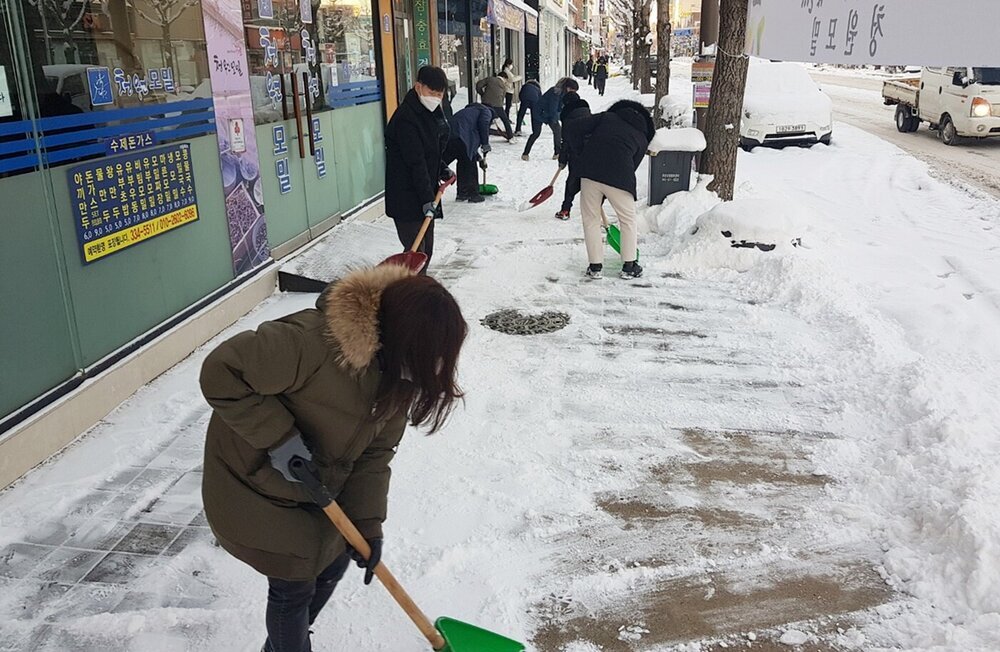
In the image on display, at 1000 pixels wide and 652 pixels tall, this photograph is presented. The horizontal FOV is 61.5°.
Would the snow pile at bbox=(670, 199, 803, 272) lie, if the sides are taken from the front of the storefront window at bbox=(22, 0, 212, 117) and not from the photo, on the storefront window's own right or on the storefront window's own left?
on the storefront window's own left

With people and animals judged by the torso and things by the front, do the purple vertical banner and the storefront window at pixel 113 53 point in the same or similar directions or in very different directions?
same or similar directions

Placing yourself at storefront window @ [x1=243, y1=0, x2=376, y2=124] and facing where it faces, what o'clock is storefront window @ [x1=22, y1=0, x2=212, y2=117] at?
storefront window @ [x1=22, y1=0, x2=212, y2=117] is roughly at 2 o'clock from storefront window @ [x1=243, y1=0, x2=376, y2=124].

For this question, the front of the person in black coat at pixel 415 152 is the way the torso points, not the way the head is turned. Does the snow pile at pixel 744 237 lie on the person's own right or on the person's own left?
on the person's own left

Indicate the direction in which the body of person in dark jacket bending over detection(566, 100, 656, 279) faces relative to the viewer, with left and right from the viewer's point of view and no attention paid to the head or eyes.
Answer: facing away from the viewer

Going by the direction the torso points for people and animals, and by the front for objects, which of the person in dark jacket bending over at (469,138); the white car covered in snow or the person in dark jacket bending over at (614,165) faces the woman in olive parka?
the white car covered in snow

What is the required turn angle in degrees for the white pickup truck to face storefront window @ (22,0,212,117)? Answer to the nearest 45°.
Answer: approximately 45° to its right

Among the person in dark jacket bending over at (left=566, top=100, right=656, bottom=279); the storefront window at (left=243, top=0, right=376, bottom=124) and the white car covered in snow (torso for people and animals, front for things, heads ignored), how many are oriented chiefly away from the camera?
1

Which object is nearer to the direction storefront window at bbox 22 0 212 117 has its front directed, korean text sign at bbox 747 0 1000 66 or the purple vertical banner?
the korean text sign

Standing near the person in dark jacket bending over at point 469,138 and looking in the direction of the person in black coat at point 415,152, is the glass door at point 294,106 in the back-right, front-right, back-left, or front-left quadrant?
front-right

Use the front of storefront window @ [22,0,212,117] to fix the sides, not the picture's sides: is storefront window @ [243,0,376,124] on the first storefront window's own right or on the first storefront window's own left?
on the first storefront window's own left

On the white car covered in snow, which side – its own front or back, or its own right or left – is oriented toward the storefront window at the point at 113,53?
front

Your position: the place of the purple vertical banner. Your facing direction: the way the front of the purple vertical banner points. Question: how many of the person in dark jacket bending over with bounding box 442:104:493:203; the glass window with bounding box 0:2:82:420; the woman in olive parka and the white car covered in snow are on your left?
2

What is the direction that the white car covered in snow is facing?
toward the camera

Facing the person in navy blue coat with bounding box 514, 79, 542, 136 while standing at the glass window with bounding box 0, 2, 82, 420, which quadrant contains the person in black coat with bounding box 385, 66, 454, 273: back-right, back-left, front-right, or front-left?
front-right
